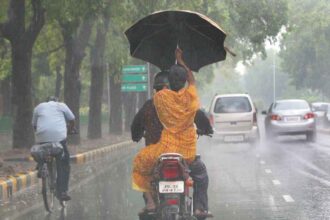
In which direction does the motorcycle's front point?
away from the camera

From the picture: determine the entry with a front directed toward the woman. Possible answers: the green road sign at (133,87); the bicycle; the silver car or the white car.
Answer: the green road sign

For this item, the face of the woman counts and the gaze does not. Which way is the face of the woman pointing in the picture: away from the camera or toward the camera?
away from the camera

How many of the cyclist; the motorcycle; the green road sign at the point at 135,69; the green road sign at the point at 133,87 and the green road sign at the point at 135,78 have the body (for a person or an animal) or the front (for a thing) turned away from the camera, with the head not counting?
2

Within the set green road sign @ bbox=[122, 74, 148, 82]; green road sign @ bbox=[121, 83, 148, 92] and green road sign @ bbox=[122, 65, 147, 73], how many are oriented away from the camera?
0

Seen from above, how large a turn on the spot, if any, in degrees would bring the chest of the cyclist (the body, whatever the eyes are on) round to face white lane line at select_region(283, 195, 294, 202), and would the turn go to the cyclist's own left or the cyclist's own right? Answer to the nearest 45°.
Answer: approximately 90° to the cyclist's own right

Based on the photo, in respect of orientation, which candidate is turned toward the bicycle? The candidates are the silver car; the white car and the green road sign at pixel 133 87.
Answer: the green road sign

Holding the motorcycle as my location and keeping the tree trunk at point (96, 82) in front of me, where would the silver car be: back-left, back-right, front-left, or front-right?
front-right

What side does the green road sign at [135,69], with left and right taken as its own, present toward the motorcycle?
front

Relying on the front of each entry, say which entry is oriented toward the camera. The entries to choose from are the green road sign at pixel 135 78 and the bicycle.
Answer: the green road sign

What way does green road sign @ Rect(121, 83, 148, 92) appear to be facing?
toward the camera

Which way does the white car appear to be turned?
away from the camera

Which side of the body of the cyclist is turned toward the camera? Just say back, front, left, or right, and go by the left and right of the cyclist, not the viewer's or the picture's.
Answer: back

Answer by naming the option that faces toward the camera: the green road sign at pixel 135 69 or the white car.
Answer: the green road sign

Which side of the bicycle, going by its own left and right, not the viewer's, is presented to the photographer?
back

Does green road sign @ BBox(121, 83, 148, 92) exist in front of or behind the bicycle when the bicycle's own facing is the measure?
in front

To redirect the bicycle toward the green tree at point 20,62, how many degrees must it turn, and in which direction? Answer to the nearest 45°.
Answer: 0° — it already faces it
